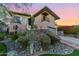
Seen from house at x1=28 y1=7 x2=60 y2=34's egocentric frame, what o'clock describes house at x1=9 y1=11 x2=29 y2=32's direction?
house at x1=9 y1=11 x2=29 y2=32 is roughly at 3 o'clock from house at x1=28 y1=7 x2=60 y2=34.

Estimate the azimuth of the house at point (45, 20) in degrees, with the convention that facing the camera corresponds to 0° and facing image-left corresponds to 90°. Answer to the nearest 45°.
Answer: approximately 0°

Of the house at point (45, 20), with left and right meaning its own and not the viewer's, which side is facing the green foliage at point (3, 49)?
front
